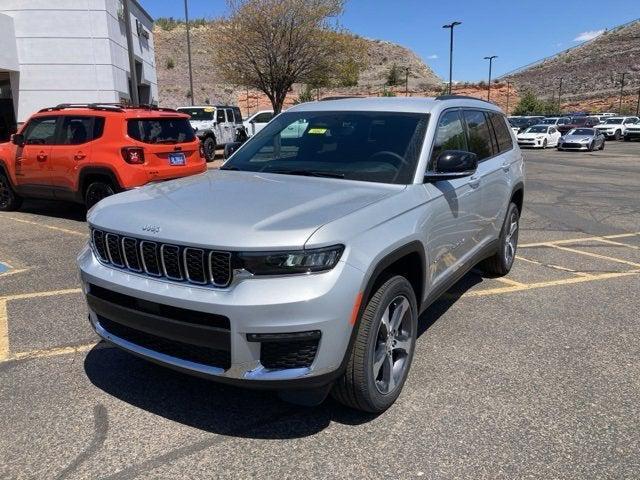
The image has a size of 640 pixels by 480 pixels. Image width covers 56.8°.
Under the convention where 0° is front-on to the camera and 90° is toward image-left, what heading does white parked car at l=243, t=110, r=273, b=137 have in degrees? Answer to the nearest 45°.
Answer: approximately 45°

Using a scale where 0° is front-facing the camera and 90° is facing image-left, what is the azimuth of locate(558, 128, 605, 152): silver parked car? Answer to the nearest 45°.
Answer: approximately 45°

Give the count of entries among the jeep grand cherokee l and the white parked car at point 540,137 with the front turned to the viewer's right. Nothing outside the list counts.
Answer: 0

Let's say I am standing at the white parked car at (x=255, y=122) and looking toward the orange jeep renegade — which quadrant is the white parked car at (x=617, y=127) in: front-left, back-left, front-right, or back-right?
back-left

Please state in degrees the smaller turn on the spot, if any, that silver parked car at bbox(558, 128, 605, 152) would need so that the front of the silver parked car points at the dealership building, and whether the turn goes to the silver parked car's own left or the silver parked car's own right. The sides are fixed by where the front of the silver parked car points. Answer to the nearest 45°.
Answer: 0° — it already faces it

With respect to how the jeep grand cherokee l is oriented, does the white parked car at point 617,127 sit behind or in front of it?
behind
